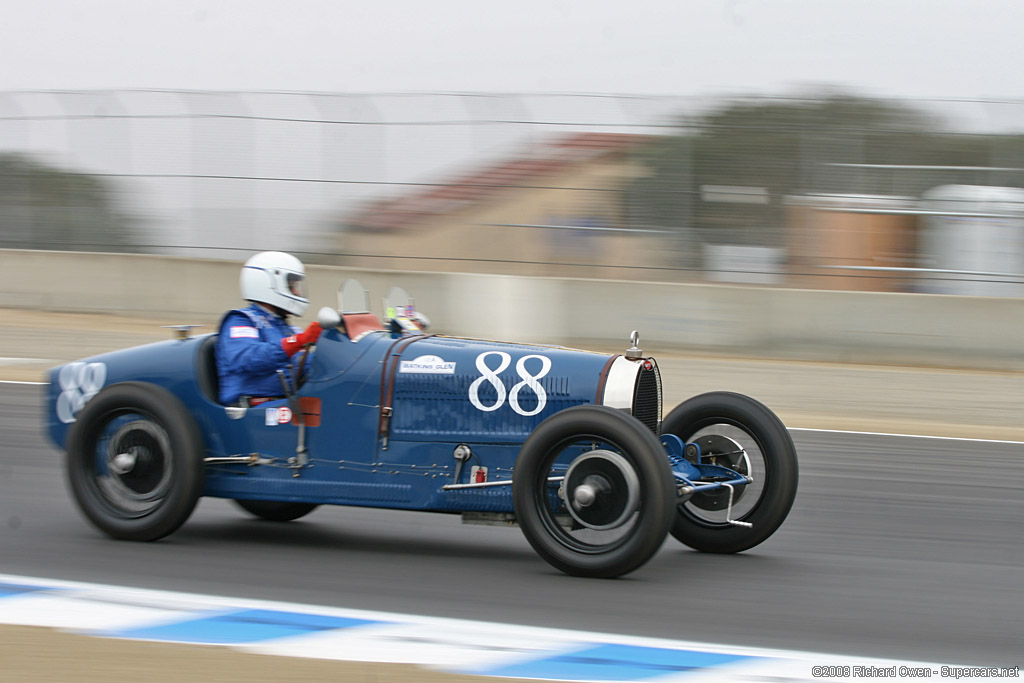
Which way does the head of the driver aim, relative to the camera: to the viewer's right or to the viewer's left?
to the viewer's right

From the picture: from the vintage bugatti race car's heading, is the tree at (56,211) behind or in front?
behind

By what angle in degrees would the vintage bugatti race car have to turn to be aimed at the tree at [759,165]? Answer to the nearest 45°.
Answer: approximately 90° to its left

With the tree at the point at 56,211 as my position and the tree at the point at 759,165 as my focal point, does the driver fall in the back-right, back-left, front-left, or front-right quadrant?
front-right

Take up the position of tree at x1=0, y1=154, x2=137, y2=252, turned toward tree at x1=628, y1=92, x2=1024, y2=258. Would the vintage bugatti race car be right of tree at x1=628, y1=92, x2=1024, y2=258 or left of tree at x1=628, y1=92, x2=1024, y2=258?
right

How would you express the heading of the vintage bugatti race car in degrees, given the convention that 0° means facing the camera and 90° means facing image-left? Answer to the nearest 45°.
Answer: approximately 315°

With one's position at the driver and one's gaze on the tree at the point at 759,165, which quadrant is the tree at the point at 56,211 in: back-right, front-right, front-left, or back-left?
front-left
